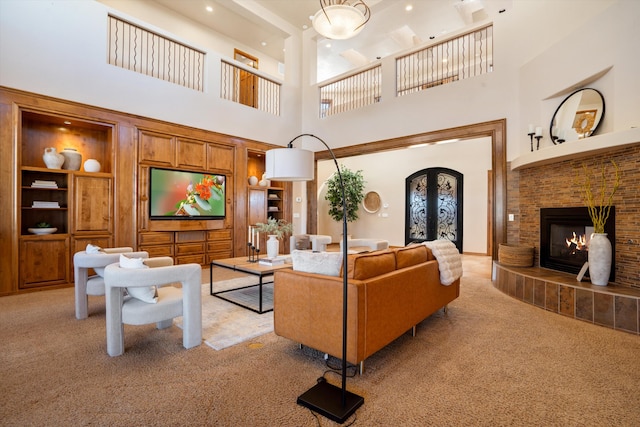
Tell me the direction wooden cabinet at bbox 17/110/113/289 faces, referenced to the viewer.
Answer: facing the viewer and to the right of the viewer

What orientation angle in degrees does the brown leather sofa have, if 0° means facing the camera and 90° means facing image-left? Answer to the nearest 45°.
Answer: approximately 135°

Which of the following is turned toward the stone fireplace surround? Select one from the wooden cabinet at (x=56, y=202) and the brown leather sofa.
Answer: the wooden cabinet

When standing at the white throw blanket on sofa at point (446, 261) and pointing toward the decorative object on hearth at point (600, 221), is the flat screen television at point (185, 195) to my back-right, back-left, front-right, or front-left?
back-left

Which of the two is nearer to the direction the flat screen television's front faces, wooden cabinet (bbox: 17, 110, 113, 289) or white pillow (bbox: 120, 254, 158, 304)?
the white pillow

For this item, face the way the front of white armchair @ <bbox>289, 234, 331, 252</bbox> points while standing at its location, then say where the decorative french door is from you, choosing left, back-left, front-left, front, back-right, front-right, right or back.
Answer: back

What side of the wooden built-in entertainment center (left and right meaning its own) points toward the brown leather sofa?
front

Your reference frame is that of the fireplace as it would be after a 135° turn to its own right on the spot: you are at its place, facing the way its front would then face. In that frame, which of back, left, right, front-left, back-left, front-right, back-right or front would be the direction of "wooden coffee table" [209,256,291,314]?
back-left

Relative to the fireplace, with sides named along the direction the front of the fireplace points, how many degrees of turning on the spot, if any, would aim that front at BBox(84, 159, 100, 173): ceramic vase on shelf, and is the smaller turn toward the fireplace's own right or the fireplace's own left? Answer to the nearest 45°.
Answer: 0° — it already faces it

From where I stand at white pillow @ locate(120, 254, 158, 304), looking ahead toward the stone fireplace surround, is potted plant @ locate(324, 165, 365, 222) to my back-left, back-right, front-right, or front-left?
front-left

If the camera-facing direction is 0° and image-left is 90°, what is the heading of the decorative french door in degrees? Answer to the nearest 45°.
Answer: approximately 0°

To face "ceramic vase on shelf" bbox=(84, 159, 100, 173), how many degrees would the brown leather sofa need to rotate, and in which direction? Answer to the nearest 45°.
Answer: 0° — it already faces it

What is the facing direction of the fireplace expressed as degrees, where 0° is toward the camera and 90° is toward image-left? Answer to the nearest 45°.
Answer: approximately 45°

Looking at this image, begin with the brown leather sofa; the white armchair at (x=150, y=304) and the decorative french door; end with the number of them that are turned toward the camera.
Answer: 1

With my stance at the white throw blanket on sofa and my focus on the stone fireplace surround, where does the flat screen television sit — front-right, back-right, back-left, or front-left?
back-left

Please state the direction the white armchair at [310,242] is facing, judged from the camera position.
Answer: facing the viewer and to the left of the viewer

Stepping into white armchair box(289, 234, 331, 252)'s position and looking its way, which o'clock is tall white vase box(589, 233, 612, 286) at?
The tall white vase is roughly at 9 o'clock from the white armchair.
